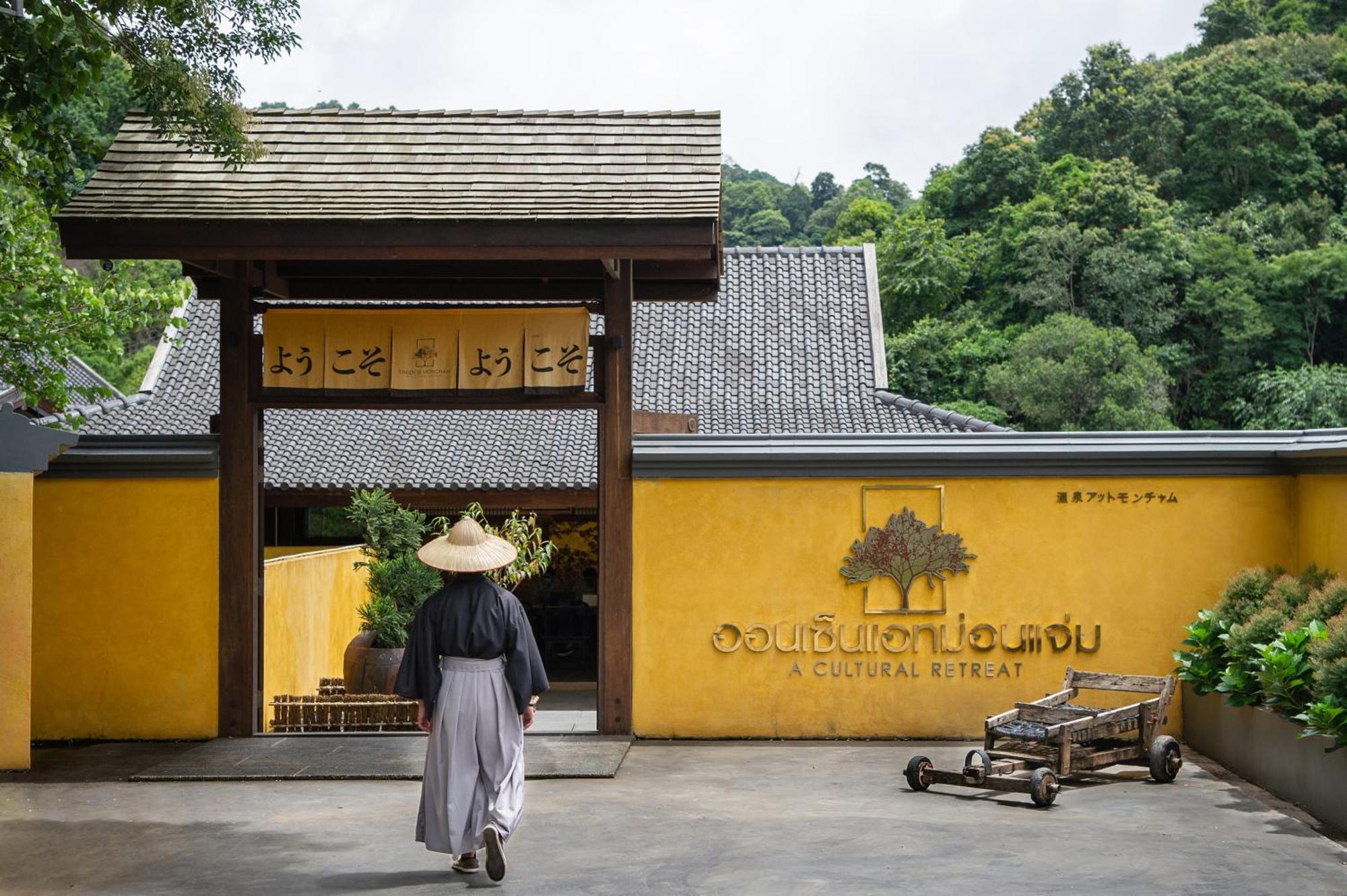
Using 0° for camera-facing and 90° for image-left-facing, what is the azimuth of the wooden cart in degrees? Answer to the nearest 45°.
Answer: approximately 45°

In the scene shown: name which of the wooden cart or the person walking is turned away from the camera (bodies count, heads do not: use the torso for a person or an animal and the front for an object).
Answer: the person walking

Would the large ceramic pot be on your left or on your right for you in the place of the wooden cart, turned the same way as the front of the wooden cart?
on your right

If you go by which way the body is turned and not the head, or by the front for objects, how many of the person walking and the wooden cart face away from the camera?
1

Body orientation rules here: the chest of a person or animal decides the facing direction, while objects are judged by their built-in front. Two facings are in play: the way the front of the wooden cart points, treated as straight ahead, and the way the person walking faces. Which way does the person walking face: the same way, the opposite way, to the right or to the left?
to the right

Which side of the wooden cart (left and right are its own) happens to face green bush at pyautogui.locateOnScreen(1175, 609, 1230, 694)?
back

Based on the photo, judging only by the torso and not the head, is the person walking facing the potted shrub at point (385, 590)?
yes

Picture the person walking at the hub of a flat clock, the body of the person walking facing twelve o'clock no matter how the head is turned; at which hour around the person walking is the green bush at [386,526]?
The green bush is roughly at 12 o'clock from the person walking.

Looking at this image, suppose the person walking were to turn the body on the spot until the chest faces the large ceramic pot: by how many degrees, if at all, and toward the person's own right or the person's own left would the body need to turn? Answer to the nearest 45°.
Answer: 0° — they already face it

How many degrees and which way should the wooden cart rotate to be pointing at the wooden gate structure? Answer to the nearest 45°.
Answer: approximately 45° to its right

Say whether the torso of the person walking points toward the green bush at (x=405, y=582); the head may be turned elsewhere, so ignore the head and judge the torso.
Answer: yes

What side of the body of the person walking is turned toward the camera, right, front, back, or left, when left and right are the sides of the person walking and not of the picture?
back

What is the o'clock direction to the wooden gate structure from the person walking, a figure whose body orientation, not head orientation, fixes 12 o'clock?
The wooden gate structure is roughly at 12 o'clock from the person walking.

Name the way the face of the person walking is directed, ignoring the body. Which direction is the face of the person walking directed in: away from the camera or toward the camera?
away from the camera
